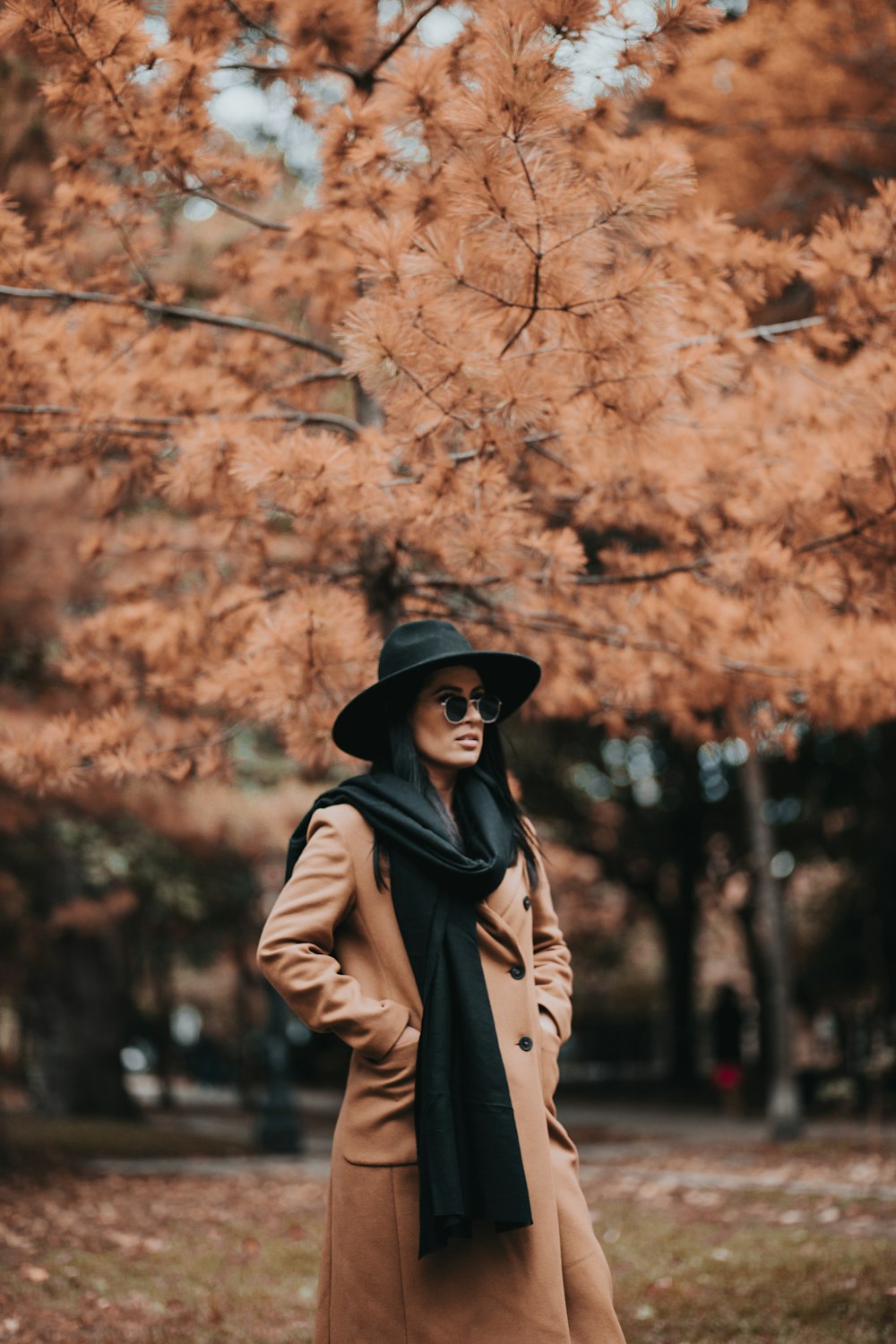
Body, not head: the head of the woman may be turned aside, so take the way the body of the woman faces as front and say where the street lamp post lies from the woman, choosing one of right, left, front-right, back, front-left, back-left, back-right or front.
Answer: back-left

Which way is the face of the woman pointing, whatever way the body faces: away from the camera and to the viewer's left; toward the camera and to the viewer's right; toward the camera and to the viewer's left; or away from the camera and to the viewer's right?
toward the camera and to the viewer's right

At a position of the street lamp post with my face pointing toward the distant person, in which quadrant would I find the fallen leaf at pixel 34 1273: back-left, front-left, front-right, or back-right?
back-right

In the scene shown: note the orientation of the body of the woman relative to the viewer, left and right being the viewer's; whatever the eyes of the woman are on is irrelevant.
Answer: facing the viewer and to the right of the viewer
